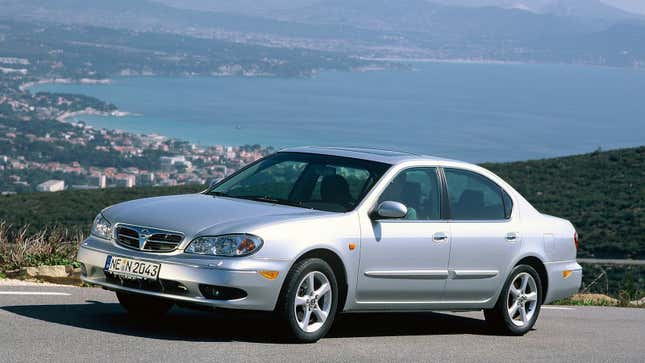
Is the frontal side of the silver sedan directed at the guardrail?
no

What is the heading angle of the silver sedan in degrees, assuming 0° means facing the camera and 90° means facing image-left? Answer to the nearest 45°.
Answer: approximately 45°
